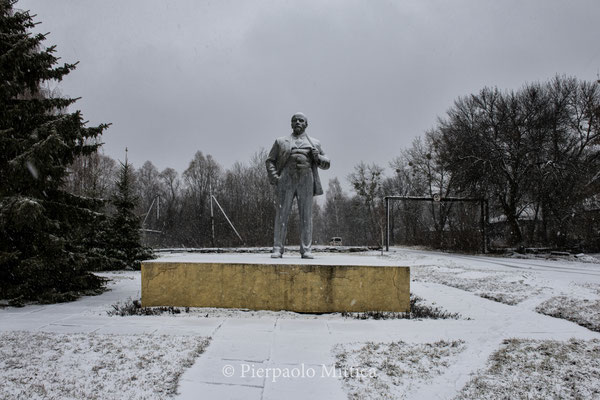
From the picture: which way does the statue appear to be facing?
toward the camera

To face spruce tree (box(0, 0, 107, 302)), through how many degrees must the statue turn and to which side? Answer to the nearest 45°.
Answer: approximately 90° to its right

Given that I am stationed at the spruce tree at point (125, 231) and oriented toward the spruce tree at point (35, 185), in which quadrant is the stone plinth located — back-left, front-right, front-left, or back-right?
front-left
